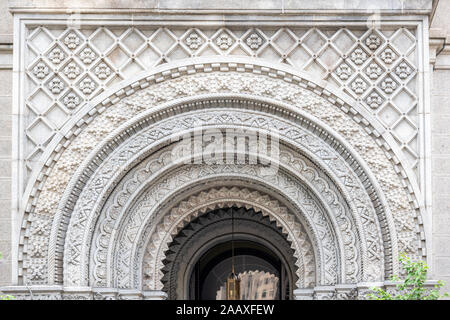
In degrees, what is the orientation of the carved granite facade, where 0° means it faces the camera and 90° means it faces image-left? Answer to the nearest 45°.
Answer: approximately 0°
